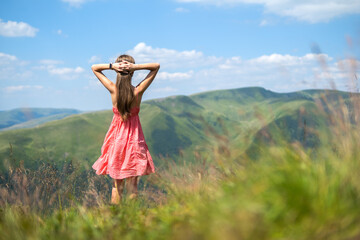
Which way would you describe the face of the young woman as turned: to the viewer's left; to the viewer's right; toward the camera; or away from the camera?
away from the camera

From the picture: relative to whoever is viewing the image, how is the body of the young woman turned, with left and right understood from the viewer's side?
facing away from the viewer
